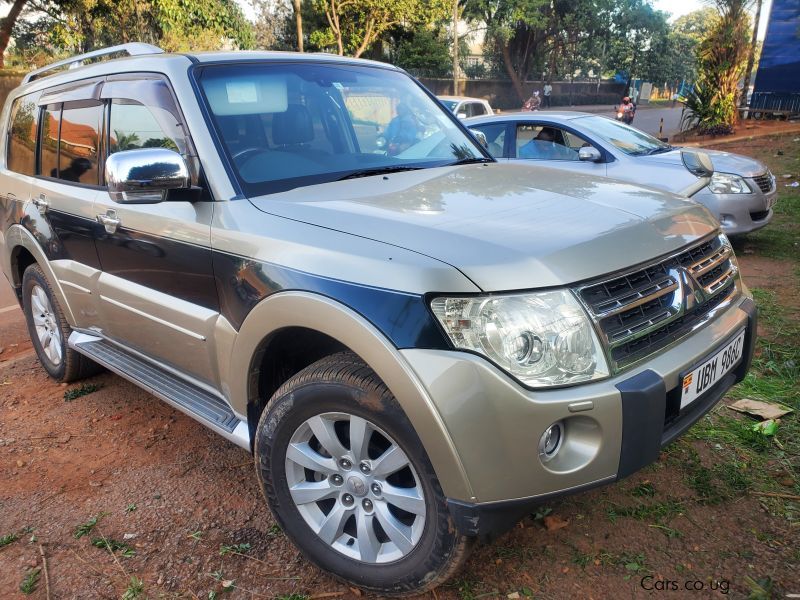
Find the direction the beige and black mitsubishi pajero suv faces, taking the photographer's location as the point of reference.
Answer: facing the viewer and to the right of the viewer

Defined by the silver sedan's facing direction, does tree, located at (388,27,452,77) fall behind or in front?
behind

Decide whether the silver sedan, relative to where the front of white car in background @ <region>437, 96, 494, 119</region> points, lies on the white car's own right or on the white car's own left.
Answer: on the white car's own left

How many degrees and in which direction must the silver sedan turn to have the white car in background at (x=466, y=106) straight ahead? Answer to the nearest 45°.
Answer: approximately 180°

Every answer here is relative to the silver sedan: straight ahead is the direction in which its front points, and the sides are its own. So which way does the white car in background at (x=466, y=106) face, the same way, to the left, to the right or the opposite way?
to the right

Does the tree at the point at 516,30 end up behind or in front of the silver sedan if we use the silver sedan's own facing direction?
behind

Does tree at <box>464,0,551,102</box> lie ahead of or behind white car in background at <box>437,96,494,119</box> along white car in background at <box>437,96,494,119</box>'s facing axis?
behind

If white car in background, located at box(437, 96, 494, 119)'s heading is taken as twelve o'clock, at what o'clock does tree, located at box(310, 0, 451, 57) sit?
The tree is roughly at 4 o'clock from the white car in background.

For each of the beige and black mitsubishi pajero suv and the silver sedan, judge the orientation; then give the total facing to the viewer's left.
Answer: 0

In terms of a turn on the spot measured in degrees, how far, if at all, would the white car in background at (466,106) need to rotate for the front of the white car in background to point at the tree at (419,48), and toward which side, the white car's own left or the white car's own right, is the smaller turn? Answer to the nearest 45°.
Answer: approximately 135° to the white car's own right

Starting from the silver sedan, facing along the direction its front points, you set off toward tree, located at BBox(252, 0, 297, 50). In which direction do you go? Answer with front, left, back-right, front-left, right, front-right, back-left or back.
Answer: back
